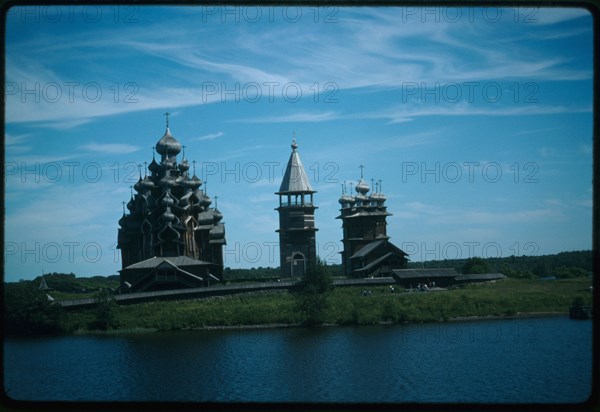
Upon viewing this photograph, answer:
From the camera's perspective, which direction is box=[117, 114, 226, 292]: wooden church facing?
toward the camera

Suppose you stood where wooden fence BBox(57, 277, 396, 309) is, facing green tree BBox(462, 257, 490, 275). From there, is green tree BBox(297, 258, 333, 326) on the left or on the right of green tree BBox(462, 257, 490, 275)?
right

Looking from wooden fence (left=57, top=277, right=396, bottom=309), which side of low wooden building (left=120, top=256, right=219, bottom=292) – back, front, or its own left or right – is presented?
front

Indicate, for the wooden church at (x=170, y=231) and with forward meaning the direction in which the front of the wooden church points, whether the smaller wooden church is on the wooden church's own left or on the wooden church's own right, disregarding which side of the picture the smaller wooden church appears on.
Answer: on the wooden church's own left

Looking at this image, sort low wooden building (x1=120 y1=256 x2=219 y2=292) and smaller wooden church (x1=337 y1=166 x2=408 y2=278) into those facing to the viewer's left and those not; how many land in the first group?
0

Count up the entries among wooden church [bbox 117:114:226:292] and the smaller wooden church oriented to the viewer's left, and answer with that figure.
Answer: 0

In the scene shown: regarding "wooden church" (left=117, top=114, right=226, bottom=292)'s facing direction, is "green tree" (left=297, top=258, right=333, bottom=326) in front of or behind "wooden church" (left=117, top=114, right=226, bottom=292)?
in front

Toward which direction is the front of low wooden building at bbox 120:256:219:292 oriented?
toward the camera

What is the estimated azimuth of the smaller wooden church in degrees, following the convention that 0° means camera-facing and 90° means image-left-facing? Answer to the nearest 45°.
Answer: approximately 315°

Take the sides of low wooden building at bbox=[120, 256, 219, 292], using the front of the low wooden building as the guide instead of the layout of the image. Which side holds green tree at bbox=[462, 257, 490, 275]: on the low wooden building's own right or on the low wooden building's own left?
on the low wooden building's own left

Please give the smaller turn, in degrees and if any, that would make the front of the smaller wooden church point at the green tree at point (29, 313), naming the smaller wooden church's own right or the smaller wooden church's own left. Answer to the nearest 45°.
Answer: approximately 90° to the smaller wooden church's own right
